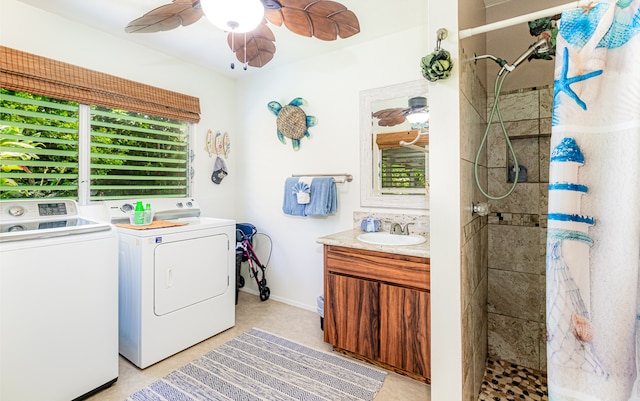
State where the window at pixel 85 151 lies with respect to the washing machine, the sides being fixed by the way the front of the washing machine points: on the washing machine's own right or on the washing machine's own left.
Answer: on the washing machine's own left

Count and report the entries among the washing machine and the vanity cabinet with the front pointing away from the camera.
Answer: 0

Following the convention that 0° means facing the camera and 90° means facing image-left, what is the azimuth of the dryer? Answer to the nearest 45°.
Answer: approximately 315°

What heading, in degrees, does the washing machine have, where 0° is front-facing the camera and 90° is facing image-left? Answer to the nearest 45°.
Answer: approximately 315°

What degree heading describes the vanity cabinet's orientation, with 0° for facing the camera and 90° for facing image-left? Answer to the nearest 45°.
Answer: approximately 45°

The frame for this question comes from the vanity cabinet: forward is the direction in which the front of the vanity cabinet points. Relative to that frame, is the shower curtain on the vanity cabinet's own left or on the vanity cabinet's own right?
on the vanity cabinet's own left

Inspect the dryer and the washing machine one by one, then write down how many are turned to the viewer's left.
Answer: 0

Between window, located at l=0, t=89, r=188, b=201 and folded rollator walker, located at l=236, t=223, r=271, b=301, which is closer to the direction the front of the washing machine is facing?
the folded rollator walker

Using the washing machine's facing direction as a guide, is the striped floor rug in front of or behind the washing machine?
in front
